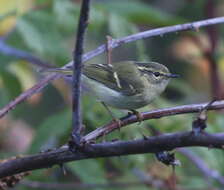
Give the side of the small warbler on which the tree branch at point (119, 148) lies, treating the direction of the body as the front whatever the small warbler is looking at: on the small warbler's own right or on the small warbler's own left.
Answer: on the small warbler's own right

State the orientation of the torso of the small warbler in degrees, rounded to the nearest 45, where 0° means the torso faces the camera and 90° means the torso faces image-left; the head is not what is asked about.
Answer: approximately 270°

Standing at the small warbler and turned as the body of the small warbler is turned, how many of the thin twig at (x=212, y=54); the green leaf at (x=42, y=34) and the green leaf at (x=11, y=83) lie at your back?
2

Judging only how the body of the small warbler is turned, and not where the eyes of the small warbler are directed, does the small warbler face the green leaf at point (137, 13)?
no

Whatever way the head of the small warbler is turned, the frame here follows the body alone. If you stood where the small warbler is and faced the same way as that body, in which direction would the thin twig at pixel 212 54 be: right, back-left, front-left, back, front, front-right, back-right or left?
front-left

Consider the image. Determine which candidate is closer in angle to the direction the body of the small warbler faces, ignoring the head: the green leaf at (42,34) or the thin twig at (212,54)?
the thin twig

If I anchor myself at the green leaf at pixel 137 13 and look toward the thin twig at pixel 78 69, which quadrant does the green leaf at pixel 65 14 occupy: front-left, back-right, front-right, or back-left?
front-right

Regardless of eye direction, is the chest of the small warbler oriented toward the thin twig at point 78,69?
no

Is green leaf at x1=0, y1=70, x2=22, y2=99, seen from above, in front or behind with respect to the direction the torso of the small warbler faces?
behind

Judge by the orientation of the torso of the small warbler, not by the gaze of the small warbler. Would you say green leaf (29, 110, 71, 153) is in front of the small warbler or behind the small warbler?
behind

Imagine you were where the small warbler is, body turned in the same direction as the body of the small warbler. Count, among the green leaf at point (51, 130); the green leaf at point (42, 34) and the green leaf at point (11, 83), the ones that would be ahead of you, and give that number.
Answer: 0
